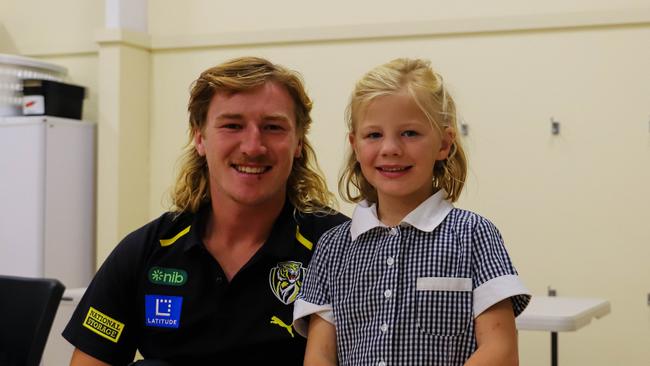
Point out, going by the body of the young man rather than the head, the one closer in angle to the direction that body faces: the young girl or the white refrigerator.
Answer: the young girl

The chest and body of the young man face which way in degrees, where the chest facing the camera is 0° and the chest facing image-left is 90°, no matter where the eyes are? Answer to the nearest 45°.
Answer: approximately 0°

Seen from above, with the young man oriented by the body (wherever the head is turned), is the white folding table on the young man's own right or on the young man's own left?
on the young man's own left

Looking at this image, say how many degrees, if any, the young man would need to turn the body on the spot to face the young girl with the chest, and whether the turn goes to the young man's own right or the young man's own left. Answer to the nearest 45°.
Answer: approximately 45° to the young man's own left
